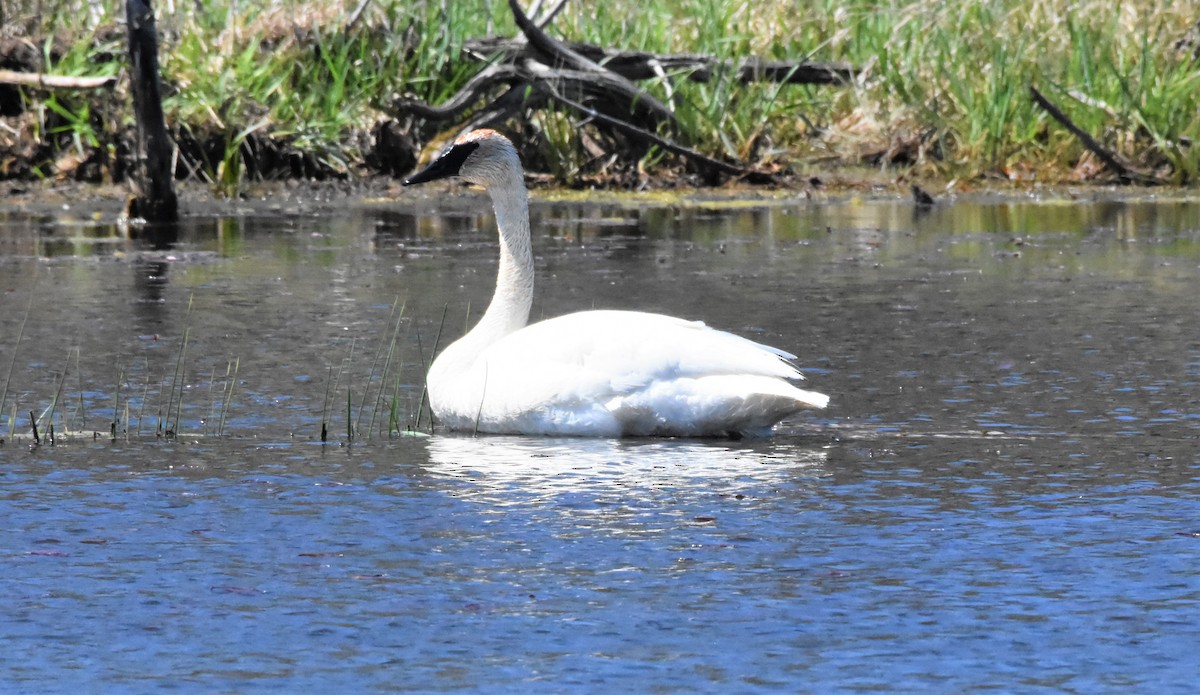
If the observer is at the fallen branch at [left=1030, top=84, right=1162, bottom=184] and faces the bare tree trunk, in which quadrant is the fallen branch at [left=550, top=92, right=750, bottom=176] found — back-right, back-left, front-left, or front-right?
front-right

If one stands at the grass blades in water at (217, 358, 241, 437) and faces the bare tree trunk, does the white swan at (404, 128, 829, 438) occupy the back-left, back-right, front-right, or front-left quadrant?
back-right

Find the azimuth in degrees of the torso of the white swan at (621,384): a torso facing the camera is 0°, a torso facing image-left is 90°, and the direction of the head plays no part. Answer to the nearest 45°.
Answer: approximately 90°

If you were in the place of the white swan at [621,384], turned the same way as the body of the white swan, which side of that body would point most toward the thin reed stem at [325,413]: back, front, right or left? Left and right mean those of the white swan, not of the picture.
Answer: front

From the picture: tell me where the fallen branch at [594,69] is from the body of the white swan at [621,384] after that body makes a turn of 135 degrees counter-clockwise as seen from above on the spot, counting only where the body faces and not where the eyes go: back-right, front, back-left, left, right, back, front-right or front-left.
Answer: back-left

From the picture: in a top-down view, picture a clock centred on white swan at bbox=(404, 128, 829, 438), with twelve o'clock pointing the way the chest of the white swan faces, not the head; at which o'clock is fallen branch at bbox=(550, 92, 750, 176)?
The fallen branch is roughly at 3 o'clock from the white swan.

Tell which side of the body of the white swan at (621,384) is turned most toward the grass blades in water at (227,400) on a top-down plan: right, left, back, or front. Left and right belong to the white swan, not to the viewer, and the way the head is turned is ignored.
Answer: front

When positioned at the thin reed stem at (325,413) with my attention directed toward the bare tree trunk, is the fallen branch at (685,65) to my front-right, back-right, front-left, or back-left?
front-right

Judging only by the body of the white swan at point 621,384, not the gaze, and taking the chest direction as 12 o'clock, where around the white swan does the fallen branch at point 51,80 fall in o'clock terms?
The fallen branch is roughly at 2 o'clock from the white swan.

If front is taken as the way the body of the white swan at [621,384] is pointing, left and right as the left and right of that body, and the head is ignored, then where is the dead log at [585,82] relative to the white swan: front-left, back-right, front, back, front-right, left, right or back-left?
right

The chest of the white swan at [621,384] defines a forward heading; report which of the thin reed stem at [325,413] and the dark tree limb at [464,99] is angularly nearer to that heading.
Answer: the thin reed stem

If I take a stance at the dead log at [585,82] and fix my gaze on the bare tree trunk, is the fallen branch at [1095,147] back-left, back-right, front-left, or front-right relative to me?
back-left

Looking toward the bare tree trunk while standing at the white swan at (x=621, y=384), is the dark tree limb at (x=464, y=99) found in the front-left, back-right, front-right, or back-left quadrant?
front-right

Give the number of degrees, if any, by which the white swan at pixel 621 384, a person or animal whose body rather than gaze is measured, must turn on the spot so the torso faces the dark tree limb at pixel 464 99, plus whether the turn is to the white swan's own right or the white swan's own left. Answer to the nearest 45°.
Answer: approximately 90° to the white swan's own right
